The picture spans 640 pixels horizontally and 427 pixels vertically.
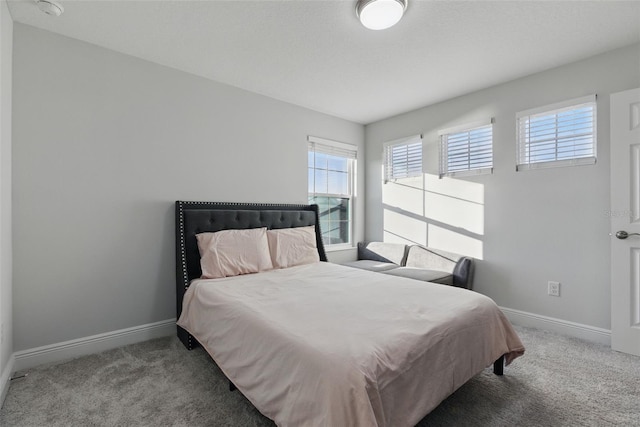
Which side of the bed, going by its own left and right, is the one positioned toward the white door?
left

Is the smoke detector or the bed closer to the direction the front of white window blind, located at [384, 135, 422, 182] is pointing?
the smoke detector

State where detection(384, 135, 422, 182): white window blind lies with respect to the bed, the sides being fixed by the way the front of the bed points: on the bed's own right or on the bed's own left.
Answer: on the bed's own left

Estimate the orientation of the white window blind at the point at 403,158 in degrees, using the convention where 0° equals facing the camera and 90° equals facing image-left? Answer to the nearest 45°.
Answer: approximately 45°

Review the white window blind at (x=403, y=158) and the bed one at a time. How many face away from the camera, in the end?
0

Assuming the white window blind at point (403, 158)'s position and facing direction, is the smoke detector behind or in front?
in front

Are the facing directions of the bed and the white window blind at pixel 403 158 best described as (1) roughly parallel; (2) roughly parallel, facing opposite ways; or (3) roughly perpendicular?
roughly perpendicular

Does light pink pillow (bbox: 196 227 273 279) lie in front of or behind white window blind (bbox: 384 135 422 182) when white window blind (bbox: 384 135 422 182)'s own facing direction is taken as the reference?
in front
